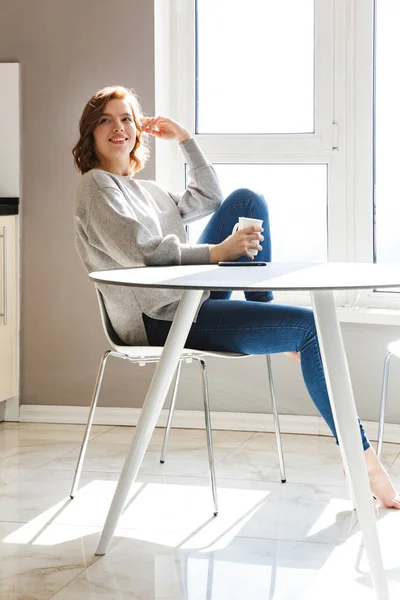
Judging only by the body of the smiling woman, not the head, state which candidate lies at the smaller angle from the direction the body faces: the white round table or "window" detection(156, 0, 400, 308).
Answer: the white round table

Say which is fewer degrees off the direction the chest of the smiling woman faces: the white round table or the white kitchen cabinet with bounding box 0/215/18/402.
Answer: the white round table

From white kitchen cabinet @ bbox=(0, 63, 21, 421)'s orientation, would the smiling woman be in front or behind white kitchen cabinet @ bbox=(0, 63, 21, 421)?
in front

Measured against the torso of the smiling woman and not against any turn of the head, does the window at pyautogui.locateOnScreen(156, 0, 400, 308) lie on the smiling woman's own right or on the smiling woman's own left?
on the smiling woman's own left

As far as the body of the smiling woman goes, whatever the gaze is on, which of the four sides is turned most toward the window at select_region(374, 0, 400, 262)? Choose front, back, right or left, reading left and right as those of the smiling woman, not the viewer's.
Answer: left

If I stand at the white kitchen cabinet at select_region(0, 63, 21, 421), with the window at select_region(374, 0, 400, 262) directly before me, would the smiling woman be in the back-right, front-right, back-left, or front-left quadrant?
front-right

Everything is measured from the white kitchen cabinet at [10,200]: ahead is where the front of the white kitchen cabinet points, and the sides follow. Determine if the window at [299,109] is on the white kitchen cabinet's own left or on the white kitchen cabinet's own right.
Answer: on the white kitchen cabinet's own left

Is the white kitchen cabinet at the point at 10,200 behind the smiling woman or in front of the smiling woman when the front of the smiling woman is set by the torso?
behind

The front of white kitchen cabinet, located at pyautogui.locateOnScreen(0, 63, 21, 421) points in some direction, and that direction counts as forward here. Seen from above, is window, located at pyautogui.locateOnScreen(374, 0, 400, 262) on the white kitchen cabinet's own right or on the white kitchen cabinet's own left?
on the white kitchen cabinet's own left

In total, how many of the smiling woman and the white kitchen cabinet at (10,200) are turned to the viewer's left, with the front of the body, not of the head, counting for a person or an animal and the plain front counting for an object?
0

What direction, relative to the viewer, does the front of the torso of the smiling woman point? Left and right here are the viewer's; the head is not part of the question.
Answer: facing the viewer and to the right of the viewer
